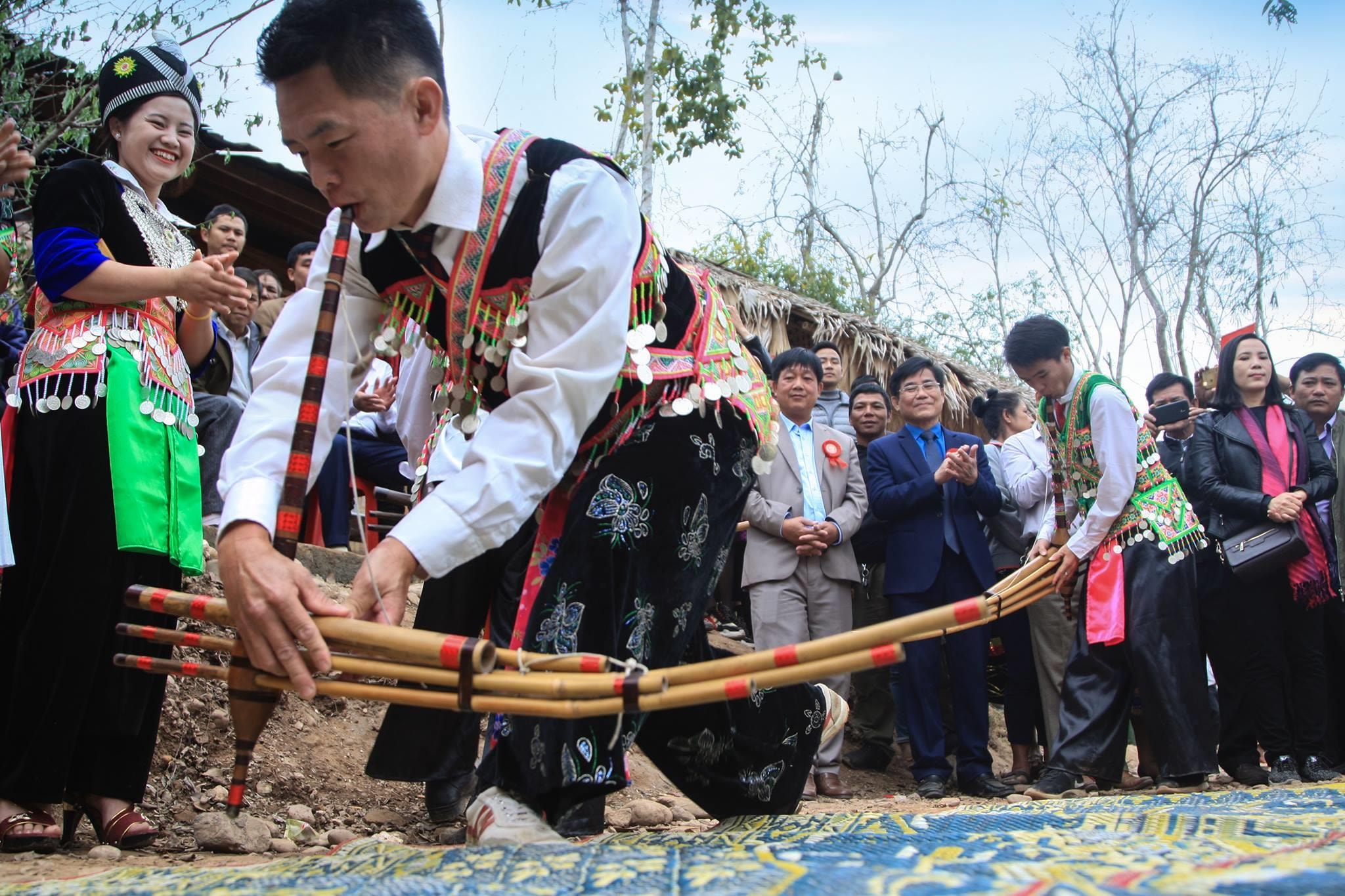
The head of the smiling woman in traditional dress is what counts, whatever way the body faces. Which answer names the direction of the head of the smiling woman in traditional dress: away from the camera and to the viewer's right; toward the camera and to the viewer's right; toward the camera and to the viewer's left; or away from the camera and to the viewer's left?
toward the camera and to the viewer's right

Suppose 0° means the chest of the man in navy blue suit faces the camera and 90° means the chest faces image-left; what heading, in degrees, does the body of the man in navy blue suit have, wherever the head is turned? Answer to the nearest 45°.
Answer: approximately 0°

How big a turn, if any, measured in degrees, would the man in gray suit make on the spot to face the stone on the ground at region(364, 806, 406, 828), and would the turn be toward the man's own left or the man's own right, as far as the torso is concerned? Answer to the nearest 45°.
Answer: approximately 45° to the man's own right

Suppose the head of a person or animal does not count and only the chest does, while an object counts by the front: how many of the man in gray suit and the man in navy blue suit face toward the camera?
2

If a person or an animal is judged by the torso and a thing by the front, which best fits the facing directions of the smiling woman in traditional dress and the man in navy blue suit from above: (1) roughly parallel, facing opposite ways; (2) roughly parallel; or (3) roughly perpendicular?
roughly perpendicular

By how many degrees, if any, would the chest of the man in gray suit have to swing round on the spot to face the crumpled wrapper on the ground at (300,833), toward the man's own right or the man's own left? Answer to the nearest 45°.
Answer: approximately 45° to the man's own right

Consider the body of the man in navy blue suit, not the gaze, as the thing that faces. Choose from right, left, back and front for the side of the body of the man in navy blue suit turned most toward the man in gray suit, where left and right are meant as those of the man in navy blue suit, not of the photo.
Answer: right

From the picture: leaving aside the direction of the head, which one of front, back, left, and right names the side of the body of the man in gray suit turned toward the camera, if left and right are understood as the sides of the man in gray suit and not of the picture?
front

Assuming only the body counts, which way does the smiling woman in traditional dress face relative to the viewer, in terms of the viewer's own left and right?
facing the viewer and to the right of the viewer

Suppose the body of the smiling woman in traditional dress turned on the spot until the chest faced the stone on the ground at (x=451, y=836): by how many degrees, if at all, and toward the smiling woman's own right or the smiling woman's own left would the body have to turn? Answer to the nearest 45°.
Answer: approximately 45° to the smiling woman's own left

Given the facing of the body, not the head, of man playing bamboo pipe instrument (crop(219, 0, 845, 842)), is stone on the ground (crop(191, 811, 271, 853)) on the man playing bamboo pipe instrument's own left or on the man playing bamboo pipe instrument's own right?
on the man playing bamboo pipe instrument's own right
